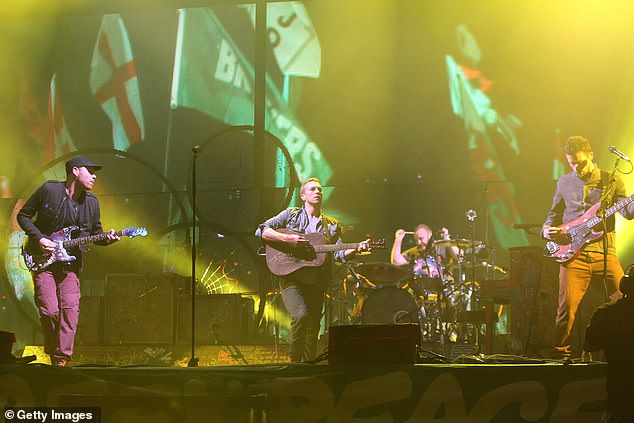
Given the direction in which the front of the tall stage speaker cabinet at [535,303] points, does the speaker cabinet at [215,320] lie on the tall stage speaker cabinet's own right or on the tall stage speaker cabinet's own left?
on the tall stage speaker cabinet's own right

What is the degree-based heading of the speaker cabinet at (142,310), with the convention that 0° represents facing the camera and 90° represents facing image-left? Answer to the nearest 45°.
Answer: approximately 0°

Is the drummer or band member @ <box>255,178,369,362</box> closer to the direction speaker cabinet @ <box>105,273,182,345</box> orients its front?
the band member

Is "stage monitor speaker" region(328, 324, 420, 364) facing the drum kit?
yes

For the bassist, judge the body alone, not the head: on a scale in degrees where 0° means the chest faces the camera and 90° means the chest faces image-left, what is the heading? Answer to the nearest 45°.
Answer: approximately 0°

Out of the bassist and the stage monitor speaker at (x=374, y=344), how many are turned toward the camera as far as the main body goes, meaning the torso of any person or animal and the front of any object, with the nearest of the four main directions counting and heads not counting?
1

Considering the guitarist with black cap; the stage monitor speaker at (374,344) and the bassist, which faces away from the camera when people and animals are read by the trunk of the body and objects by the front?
the stage monitor speaker

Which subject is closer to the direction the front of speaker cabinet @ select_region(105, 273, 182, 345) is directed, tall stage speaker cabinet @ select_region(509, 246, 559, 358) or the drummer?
the tall stage speaker cabinet

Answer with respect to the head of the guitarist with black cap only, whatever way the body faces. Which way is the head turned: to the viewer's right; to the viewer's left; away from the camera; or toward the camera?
to the viewer's right

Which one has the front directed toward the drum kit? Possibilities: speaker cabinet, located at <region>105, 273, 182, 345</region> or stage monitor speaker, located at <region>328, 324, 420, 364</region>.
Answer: the stage monitor speaker

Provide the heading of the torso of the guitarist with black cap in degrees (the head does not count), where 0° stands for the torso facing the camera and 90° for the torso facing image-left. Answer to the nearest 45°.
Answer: approximately 315°
